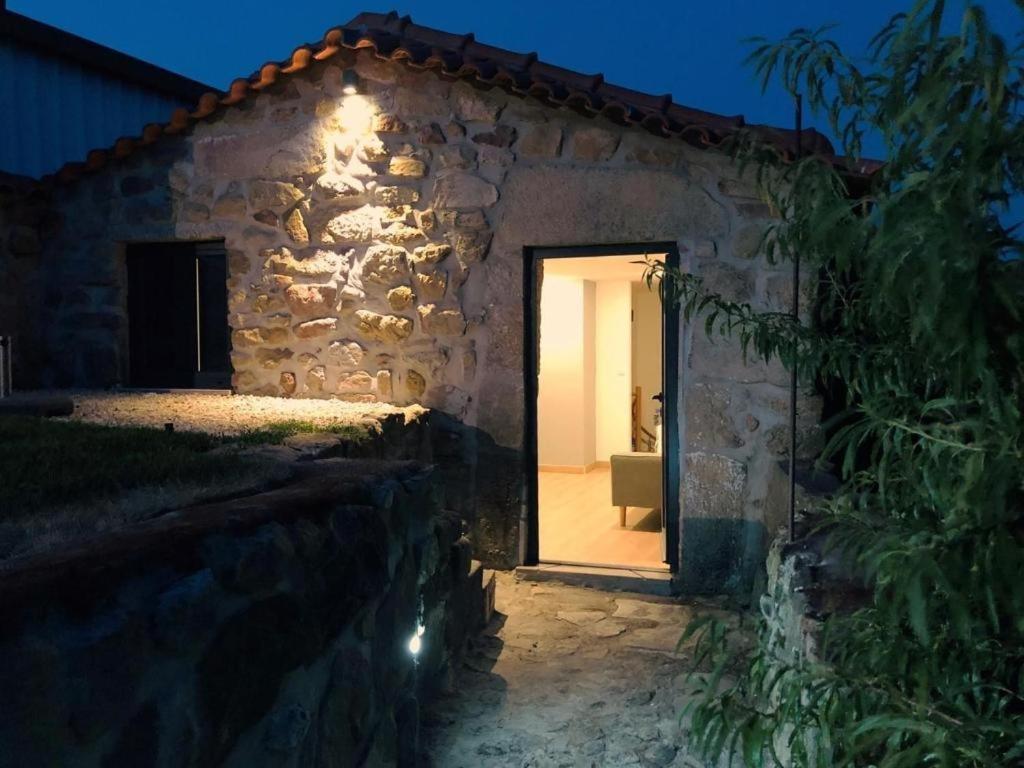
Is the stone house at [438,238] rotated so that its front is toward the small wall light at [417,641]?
yes

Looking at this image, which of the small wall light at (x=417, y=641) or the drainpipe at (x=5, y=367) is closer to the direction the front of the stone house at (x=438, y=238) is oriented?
the small wall light

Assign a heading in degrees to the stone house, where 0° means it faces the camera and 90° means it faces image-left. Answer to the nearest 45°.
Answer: approximately 0°

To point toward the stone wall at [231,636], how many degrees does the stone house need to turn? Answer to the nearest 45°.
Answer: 0° — it already faces it

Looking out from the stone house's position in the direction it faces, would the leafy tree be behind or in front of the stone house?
in front
